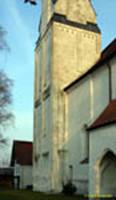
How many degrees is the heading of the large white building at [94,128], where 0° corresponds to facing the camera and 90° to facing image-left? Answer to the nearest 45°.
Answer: approximately 45°
